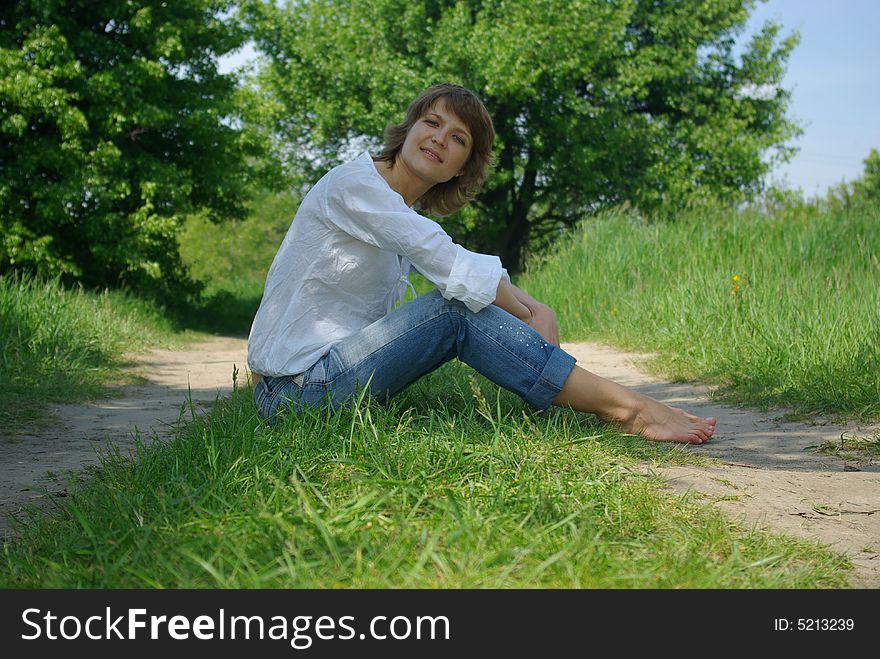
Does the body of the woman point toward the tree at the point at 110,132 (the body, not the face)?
no

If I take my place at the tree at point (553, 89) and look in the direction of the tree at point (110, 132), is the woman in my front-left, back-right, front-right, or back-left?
front-left

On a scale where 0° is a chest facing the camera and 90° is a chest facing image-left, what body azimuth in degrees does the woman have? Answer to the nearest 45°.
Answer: approximately 270°

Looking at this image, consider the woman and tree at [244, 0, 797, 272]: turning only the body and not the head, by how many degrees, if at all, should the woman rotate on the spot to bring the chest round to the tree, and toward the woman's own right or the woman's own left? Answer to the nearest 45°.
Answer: approximately 90° to the woman's own left
